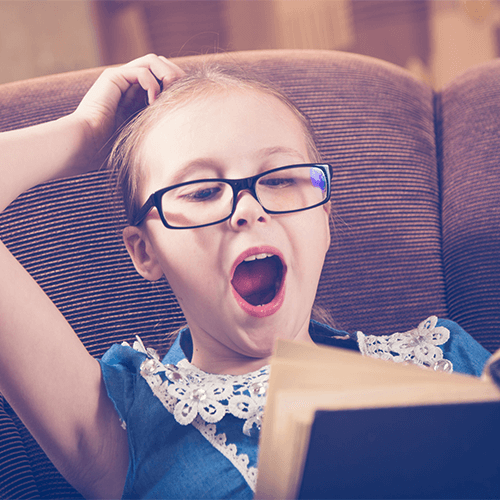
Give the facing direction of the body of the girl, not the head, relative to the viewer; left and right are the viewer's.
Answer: facing the viewer

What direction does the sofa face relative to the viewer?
toward the camera
